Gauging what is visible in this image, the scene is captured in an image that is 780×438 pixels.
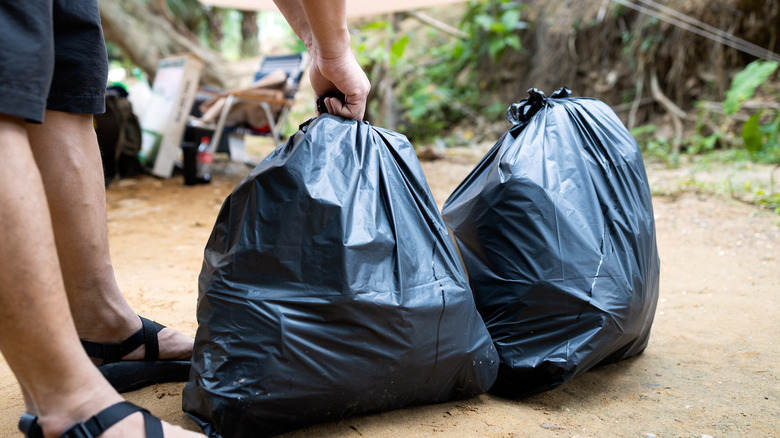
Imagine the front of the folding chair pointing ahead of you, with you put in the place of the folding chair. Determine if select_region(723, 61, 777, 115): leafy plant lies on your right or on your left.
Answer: on your left

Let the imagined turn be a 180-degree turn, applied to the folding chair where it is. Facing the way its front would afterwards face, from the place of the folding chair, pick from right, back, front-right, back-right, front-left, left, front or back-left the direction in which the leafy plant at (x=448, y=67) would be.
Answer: front

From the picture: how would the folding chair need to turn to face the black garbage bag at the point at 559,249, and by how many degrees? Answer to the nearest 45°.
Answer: approximately 45° to its left

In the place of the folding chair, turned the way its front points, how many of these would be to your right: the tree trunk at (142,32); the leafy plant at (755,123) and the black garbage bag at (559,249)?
1

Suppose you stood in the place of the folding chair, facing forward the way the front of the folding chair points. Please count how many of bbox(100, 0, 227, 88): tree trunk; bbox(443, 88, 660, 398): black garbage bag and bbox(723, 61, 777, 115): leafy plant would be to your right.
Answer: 1

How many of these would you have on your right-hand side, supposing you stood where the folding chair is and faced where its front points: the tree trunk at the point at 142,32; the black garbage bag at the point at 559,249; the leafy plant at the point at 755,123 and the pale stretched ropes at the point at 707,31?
1

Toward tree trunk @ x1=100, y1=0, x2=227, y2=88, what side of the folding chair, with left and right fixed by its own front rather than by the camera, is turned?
right

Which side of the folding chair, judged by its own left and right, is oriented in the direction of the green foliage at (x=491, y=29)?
back

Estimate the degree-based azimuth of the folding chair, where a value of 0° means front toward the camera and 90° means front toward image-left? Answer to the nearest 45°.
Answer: approximately 45°

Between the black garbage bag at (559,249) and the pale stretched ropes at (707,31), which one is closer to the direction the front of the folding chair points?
the black garbage bag
